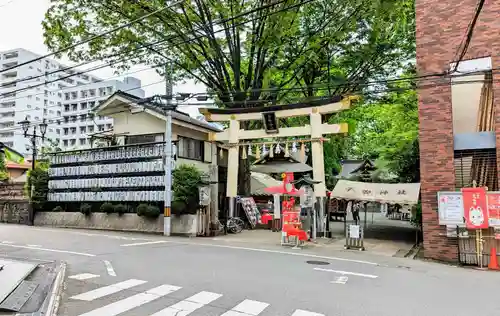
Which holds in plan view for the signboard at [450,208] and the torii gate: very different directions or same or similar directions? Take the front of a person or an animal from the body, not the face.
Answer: same or similar directions

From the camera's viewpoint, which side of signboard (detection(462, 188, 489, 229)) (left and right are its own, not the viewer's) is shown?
front

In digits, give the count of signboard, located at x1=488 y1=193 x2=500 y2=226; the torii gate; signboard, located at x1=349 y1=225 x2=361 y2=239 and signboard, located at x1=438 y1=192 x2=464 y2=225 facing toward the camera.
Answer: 4

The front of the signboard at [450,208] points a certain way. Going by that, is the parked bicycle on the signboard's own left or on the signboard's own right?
on the signboard's own right

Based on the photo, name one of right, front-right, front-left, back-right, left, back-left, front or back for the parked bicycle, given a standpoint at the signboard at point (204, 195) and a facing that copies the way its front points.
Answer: back-left

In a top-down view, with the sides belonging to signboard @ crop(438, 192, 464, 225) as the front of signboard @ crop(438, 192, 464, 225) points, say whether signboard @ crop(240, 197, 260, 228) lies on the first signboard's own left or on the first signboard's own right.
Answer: on the first signboard's own right

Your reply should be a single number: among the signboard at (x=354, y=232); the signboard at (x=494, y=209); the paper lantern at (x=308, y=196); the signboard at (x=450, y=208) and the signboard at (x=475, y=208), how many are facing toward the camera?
5

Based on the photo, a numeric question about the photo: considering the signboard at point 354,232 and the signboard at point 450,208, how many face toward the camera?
2

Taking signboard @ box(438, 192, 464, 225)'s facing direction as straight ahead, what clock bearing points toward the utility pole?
The utility pole is roughly at 3 o'clock from the signboard.

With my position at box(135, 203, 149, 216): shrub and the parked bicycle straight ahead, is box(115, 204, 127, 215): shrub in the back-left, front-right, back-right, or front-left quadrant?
back-left

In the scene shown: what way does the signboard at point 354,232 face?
toward the camera

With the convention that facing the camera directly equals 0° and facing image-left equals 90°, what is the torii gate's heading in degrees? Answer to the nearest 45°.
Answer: approximately 0°

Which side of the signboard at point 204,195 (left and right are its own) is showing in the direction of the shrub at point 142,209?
right

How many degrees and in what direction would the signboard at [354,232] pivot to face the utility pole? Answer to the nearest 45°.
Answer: approximately 90° to its right
